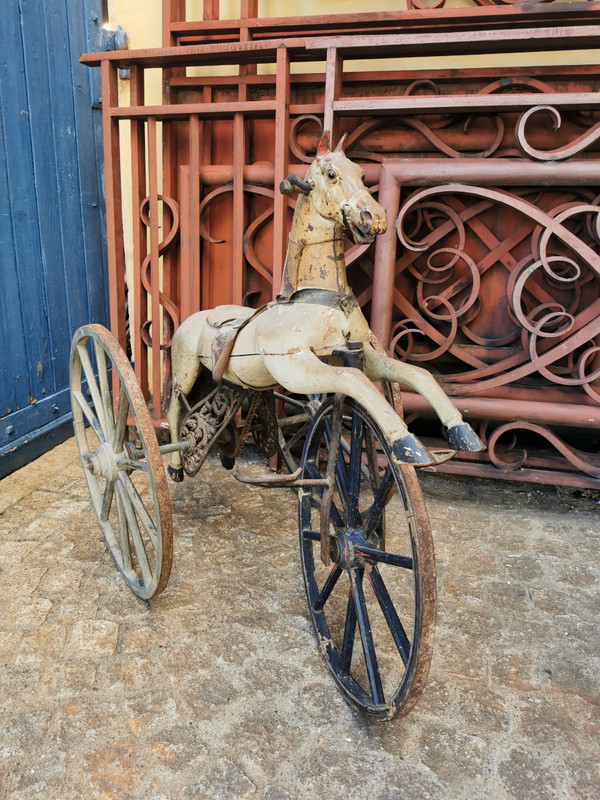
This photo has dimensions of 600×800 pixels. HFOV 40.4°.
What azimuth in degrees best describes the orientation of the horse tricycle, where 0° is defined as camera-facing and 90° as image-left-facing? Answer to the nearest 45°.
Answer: approximately 315°

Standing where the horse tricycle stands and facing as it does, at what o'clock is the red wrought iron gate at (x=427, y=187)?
The red wrought iron gate is roughly at 8 o'clock from the horse tricycle.

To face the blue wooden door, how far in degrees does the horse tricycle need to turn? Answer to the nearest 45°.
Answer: approximately 180°
